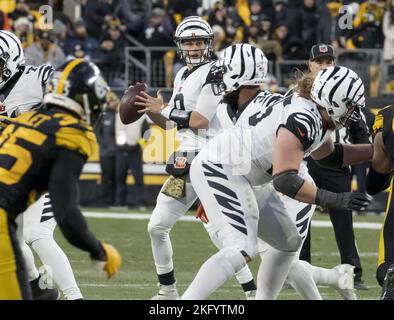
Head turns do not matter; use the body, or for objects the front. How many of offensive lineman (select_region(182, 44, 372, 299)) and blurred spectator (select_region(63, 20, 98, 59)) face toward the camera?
1

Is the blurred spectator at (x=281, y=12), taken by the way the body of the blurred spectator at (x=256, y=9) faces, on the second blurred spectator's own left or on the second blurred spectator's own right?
on the second blurred spectator's own left

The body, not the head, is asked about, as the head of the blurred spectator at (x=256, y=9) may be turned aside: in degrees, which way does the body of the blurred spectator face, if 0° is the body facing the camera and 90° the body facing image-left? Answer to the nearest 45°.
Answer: approximately 0°

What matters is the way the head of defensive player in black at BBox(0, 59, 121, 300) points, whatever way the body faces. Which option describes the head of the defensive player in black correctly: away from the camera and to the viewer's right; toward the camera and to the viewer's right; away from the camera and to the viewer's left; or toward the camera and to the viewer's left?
away from the camera and to the viewer's right

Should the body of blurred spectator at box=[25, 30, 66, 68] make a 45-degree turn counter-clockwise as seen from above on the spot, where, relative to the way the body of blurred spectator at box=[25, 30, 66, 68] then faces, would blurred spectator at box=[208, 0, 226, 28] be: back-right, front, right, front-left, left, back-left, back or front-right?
front-left

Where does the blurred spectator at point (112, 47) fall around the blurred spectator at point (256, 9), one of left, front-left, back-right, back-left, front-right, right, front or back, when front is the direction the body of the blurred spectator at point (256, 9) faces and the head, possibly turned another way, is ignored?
right

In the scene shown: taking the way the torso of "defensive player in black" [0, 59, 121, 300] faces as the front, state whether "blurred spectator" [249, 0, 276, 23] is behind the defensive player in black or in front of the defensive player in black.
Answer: in front

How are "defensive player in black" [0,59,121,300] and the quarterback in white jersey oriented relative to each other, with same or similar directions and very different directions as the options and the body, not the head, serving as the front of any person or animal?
very different directions

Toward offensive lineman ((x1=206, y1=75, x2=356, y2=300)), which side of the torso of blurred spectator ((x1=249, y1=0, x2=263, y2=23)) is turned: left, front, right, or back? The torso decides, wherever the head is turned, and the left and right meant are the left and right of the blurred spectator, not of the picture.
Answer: front

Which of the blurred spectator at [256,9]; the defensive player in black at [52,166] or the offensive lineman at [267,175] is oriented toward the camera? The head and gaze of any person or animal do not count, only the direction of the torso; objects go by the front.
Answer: the blurred spectator

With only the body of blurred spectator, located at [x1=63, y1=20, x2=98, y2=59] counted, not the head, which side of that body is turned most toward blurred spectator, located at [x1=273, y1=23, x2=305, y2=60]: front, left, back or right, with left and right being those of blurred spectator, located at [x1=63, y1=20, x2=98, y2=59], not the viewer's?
left
